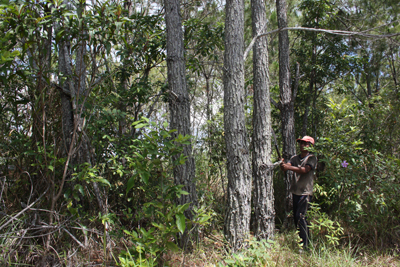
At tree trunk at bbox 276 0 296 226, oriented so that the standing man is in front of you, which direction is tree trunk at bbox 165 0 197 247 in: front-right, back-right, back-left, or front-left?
front-right

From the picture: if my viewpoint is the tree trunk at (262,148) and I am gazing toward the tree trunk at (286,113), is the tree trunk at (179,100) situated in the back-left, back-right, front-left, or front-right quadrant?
back-left

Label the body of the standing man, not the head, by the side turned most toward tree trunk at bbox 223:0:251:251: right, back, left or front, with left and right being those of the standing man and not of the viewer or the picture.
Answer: front

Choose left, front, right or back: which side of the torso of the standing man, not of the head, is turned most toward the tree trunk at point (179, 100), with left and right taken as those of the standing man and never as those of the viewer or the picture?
front

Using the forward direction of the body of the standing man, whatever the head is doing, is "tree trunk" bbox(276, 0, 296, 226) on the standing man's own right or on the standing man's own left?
on the standing man's own right
